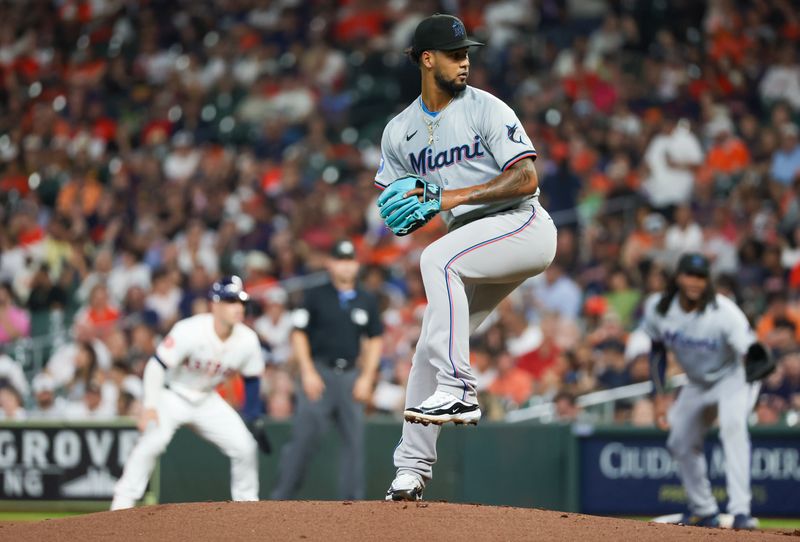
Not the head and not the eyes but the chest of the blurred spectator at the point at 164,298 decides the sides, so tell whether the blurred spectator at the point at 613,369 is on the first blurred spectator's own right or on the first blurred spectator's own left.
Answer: on the first blurred spectator's own left

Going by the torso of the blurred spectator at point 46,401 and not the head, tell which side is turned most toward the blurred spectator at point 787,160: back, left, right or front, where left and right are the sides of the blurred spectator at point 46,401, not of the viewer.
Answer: left

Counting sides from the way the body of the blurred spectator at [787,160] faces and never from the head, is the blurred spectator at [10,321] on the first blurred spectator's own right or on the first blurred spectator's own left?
on the first blurred spectator's own right

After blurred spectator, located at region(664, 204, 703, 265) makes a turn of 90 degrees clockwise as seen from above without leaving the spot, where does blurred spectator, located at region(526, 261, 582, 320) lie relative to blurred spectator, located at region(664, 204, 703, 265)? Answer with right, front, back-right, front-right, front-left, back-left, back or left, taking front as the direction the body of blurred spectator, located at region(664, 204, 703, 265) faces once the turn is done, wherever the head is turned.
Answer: front

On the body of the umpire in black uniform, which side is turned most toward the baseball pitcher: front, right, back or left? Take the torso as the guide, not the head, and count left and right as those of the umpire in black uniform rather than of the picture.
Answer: front

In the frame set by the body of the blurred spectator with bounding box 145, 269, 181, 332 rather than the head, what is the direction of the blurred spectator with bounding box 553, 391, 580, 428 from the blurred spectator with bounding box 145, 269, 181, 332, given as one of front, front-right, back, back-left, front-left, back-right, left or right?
front-left
